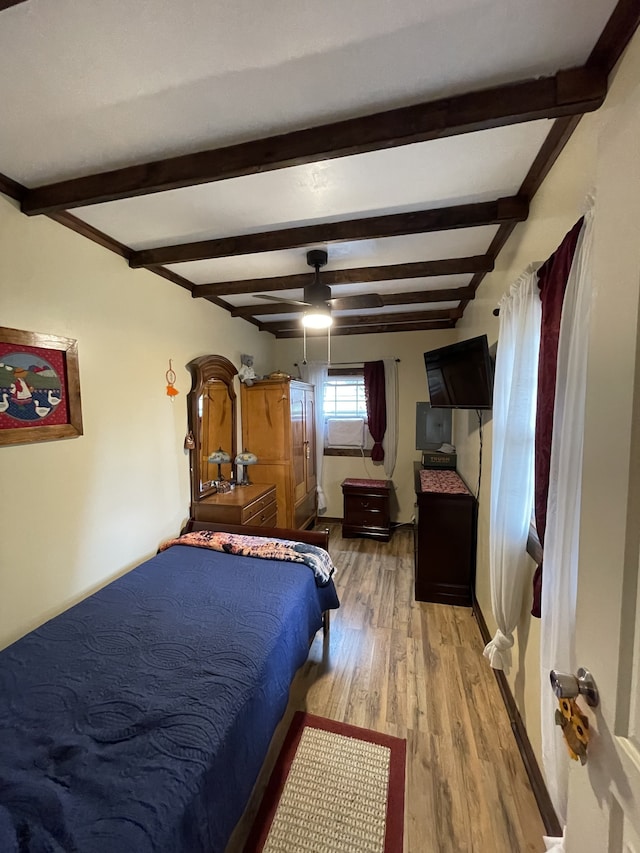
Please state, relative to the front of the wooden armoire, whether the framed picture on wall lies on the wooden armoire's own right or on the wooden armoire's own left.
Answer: on the wooden armoire's own right

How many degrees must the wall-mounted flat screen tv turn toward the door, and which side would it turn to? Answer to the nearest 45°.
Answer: approximately 45° to its left

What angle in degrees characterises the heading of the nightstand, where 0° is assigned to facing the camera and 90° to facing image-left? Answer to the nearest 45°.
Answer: approximately 0°

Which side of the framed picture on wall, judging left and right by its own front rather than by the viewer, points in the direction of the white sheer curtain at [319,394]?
left

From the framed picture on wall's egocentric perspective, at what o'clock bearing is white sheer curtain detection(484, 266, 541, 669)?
The white sheer curtain is roughly at 12 o'clock from the framed picture on wall.
